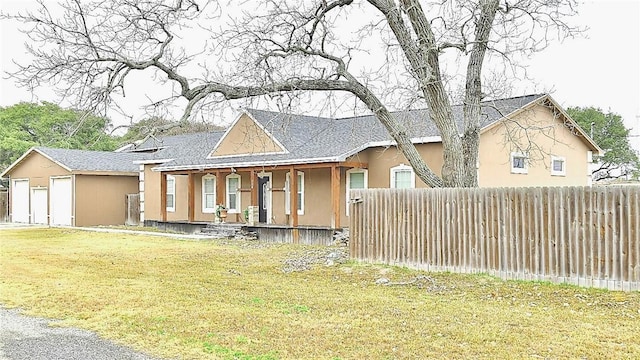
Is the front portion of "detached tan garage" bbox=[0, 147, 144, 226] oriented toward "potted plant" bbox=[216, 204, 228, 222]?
no

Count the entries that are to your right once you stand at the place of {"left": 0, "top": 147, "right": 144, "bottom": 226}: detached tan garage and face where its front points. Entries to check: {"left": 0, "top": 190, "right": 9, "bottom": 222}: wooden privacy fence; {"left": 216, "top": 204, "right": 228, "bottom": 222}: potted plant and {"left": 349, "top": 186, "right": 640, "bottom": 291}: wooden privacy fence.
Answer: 1

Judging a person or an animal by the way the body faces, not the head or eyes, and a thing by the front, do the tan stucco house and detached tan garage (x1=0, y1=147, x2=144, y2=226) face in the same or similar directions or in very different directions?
same or similar directions

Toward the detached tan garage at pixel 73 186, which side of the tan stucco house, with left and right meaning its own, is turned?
right

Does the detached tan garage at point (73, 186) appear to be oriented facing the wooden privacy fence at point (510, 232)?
no

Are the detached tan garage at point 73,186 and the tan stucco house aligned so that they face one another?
no

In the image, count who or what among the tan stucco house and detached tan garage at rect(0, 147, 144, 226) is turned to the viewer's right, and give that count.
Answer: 0

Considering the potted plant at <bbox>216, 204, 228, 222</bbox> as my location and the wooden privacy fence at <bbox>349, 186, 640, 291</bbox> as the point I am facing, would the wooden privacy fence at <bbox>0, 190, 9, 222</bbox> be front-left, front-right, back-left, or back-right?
back-right

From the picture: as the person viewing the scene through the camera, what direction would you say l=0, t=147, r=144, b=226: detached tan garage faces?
facing the viewer and to the left of the viewer

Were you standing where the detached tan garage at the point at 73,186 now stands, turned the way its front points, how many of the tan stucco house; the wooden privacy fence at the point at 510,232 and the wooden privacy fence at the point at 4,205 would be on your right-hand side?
1

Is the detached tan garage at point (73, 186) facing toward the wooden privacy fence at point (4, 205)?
no

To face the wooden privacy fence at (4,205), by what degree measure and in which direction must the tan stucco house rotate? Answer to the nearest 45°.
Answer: approximately 90° to its right
